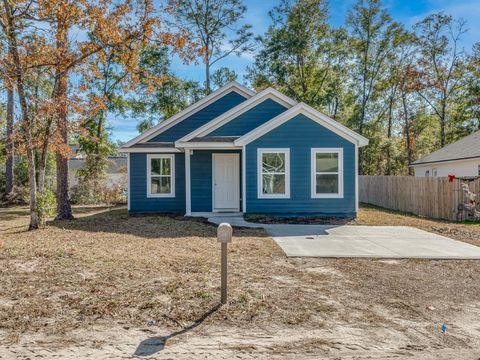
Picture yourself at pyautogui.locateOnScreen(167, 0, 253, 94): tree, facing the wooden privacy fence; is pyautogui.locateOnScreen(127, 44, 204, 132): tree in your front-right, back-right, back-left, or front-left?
back-right

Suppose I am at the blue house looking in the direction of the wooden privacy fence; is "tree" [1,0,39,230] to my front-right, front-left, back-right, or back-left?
back-right

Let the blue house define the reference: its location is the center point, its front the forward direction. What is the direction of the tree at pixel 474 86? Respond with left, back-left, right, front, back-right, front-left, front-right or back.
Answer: back-left

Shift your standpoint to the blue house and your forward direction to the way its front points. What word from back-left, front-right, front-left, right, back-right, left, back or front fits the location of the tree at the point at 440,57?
back-left

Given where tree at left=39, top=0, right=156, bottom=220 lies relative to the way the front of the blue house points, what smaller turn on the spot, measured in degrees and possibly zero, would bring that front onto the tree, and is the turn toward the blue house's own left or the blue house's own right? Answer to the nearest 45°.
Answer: approximately 45° to the blue house's own right

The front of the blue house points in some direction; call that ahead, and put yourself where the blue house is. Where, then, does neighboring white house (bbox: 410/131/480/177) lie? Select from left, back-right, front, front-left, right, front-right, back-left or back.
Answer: back-left

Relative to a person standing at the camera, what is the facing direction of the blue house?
facing the viewer

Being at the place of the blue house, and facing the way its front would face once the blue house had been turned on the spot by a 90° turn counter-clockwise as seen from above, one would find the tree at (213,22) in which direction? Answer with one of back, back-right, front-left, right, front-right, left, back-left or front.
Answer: left

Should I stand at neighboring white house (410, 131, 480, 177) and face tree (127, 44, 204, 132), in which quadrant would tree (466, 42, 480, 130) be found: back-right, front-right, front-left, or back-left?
back-right

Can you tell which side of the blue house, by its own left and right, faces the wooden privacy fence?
left

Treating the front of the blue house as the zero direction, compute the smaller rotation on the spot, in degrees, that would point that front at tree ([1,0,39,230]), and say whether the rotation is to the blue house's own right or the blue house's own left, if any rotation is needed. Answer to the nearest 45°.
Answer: approximately 45° to the blue house's own right

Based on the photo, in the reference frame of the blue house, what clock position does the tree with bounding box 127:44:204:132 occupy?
The tree is roughly at 5 o'clock from the blue house.
